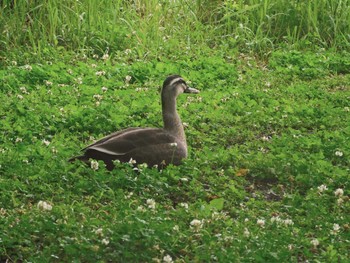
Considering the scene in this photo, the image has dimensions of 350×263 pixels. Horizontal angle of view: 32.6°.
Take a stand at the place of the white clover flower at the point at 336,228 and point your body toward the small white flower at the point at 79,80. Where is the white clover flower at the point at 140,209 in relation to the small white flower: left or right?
left

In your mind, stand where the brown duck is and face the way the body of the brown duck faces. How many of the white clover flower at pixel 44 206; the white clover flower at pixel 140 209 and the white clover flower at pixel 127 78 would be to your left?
1

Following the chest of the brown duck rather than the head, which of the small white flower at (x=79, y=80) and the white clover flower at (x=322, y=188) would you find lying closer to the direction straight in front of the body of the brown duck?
the white clover flower

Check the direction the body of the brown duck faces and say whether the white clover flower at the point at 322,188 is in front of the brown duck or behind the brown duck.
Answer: in front

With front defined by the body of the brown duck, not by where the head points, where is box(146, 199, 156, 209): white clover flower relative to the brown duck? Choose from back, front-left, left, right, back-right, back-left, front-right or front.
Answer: right

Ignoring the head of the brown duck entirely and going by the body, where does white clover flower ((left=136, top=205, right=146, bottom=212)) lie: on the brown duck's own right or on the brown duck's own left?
on the brown duck's own right

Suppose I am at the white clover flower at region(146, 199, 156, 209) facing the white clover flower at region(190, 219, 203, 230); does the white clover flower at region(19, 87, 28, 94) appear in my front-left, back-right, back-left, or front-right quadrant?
back-left

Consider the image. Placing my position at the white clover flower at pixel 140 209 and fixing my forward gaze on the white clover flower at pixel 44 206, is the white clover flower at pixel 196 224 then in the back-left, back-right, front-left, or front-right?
back-left

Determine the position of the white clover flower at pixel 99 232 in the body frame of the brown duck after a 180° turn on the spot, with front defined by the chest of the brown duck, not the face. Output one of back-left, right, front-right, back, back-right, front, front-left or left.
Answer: left

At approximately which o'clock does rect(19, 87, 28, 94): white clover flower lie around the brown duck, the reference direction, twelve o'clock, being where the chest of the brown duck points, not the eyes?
The white clover flower is roughly at 8 o'clock from the brown duck.

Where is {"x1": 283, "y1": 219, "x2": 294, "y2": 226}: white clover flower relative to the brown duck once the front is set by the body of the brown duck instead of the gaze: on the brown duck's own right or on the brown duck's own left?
on the brown duck's own right

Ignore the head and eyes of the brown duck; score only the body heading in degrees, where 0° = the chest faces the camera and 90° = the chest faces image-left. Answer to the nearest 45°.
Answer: approximately 270°

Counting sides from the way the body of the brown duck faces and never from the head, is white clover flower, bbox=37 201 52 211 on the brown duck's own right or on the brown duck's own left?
on the brown duck's own right

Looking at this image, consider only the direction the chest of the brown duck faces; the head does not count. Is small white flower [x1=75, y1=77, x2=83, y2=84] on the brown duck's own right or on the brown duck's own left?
on the brown duck's own left
